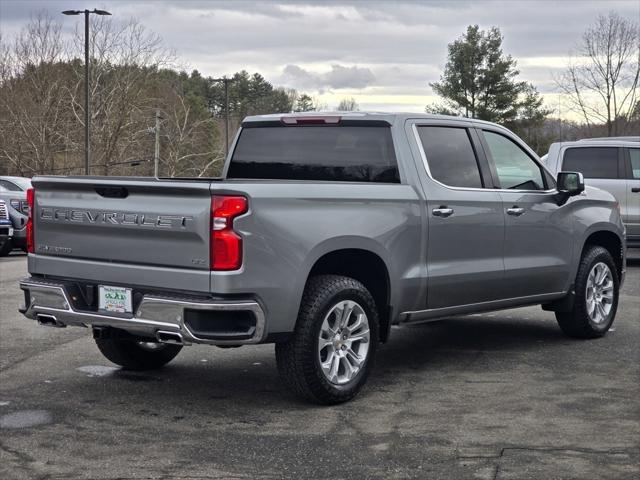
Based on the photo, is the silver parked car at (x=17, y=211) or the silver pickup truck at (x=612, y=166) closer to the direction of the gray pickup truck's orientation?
the silver pickup truck

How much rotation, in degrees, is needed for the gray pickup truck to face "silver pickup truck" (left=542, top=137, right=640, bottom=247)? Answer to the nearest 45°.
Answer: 0° — it already faces it

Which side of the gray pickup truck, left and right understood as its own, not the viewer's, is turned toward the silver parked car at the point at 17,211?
left

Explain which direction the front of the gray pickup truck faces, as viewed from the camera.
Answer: facing away from the viewer and to the right of the viewer

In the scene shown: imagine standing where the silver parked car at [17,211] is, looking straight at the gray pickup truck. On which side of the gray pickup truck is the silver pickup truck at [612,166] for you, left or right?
left

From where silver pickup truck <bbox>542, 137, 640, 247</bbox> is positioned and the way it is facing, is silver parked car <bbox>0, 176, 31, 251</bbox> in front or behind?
behind

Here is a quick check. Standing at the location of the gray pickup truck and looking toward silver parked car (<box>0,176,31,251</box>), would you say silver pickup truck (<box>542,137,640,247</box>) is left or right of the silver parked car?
right

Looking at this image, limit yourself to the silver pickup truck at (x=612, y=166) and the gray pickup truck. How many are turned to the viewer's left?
0
